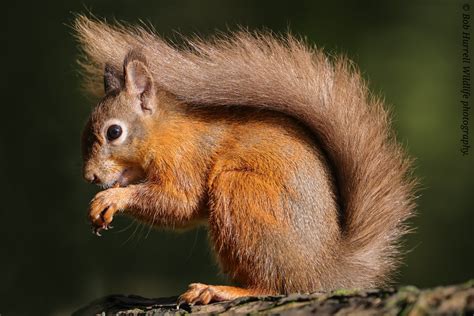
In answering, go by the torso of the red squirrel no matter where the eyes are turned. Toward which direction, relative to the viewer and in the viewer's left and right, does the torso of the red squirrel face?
facing to the left of the viewer
